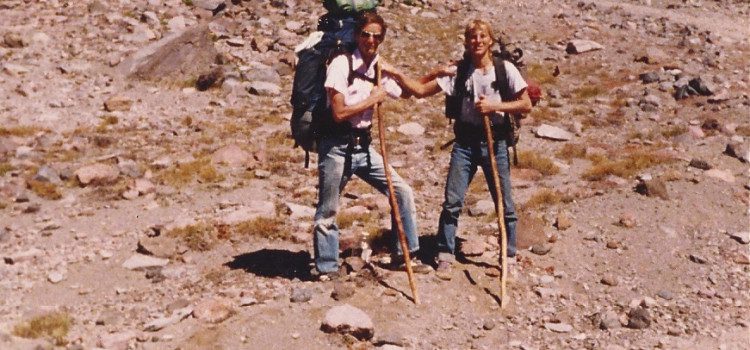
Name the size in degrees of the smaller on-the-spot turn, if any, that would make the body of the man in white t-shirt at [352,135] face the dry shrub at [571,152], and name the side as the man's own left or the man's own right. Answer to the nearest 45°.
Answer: approximately 90° to the man's own left

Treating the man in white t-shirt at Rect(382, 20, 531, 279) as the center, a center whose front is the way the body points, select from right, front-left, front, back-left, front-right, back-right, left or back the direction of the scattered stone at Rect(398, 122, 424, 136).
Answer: back

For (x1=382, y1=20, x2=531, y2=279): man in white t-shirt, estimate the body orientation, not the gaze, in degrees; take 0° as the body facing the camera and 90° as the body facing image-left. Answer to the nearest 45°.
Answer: approximately 0°

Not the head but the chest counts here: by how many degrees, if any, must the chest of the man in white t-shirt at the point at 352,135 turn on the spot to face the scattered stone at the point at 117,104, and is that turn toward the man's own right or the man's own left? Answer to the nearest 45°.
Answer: approximately 180°

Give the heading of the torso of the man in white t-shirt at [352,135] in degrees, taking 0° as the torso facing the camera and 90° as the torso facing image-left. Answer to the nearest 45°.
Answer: approximately 315°

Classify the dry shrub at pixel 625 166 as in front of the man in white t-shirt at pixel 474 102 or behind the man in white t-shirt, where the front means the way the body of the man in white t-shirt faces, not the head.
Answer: behind

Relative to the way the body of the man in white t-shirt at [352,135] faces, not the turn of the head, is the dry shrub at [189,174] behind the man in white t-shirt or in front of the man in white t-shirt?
behind

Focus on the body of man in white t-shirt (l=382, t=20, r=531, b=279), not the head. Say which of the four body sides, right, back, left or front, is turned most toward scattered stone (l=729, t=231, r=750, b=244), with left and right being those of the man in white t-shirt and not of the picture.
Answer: left

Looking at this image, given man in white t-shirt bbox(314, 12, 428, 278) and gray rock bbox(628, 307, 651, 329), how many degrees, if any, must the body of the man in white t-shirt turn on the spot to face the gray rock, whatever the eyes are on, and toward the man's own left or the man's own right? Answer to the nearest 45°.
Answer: approximately 45° to the man's own left

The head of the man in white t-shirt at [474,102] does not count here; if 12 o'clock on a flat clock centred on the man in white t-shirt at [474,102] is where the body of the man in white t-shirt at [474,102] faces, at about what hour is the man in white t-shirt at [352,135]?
the man in white t-shirt at [352,135] is roughly at 2 o'clock from the man in white t-shirt at [474,102].
